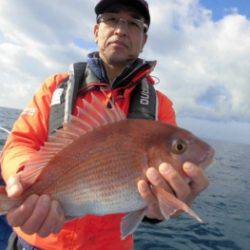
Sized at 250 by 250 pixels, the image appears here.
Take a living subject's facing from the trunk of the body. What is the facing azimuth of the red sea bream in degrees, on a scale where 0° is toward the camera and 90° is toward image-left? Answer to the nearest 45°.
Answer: approximately 270°
